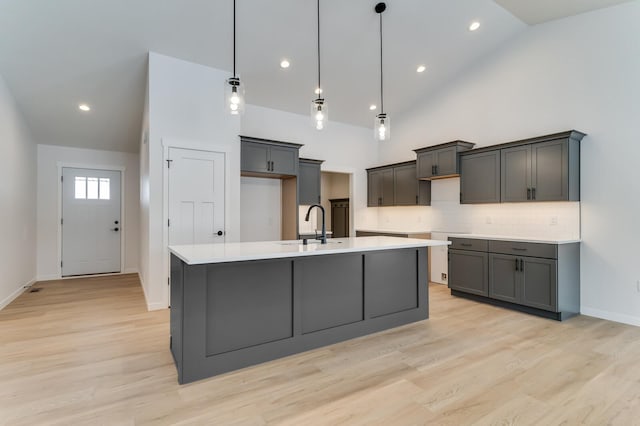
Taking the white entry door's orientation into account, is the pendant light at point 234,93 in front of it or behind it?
in front

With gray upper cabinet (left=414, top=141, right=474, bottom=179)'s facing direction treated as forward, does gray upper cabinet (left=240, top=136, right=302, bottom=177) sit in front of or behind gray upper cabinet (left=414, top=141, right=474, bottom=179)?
in front

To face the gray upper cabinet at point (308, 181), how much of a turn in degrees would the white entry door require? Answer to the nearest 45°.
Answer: approximately 45° to its left

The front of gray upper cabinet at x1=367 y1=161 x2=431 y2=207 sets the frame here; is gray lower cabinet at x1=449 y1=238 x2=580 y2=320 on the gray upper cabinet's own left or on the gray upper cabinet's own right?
on the gray upper cabinet's own left

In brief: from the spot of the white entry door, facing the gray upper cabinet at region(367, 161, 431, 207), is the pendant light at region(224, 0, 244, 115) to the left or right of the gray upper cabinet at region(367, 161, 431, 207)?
right
